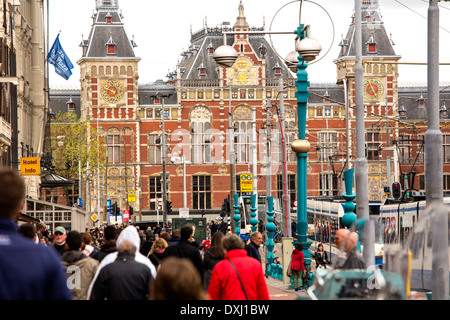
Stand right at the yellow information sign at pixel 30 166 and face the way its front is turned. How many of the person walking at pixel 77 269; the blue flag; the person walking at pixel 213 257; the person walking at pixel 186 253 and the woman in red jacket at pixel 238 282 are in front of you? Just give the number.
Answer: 4

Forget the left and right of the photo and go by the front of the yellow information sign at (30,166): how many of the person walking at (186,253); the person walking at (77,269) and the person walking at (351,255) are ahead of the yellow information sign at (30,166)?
3

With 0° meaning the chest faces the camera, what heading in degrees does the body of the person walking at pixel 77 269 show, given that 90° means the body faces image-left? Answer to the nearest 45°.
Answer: approximately 180°

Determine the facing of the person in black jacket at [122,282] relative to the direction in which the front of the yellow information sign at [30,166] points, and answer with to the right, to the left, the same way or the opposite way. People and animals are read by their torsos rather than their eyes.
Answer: the opposite way

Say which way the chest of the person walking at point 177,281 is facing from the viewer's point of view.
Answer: away from the camera

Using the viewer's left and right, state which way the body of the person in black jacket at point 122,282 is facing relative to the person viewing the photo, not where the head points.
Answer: facing away from the viewer

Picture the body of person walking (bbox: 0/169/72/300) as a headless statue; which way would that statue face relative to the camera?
away from the camera

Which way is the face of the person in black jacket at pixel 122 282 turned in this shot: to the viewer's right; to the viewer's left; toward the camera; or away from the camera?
away from the camera

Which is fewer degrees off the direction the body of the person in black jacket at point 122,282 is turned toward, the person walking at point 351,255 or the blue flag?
the blue flag

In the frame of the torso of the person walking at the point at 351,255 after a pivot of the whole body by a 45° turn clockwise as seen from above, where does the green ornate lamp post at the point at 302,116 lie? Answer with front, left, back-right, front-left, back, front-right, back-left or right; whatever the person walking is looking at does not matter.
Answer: front-right

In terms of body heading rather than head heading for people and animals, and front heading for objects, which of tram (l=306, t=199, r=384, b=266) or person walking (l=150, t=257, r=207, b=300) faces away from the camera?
the person walking

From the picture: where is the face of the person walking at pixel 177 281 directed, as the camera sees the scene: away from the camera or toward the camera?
away from the camera

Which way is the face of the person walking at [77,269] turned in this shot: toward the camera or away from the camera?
away from the camera
